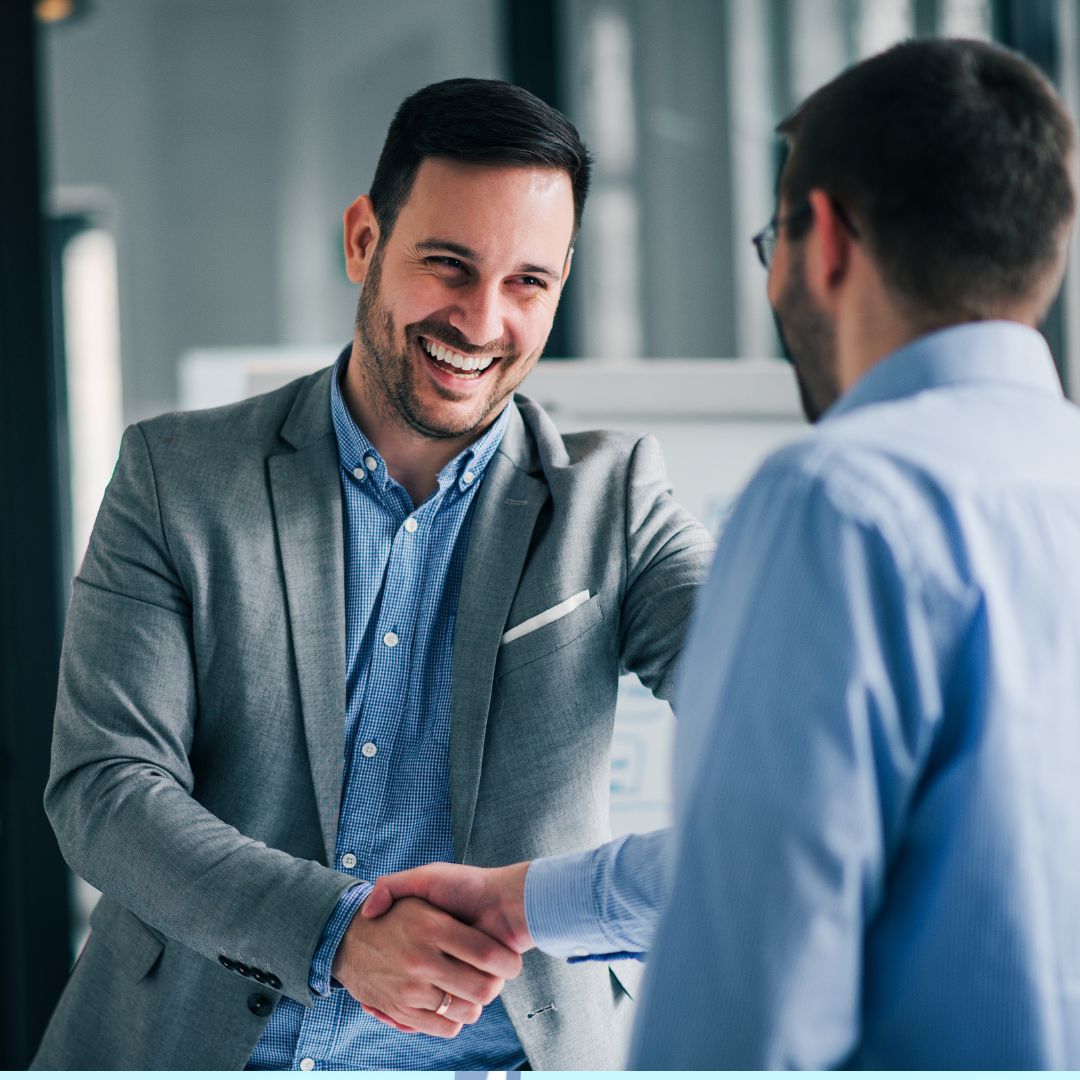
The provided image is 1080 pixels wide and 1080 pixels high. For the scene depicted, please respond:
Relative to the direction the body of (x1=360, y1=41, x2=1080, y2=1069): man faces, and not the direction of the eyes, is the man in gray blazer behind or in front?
in front

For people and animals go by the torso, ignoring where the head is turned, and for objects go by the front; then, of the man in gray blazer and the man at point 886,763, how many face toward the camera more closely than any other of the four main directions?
1

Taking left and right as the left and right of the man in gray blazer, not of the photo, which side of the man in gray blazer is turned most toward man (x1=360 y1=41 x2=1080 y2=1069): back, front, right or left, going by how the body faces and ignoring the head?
front

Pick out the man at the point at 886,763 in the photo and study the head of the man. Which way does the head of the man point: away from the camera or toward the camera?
away from the camera

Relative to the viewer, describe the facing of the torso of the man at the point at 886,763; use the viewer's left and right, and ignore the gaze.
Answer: facing away from the viewer and to the left of the viewer

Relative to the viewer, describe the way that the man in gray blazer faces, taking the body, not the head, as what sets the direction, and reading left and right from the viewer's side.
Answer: facing the viewer

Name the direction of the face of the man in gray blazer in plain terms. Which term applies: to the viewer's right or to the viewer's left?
to the viewer's right
